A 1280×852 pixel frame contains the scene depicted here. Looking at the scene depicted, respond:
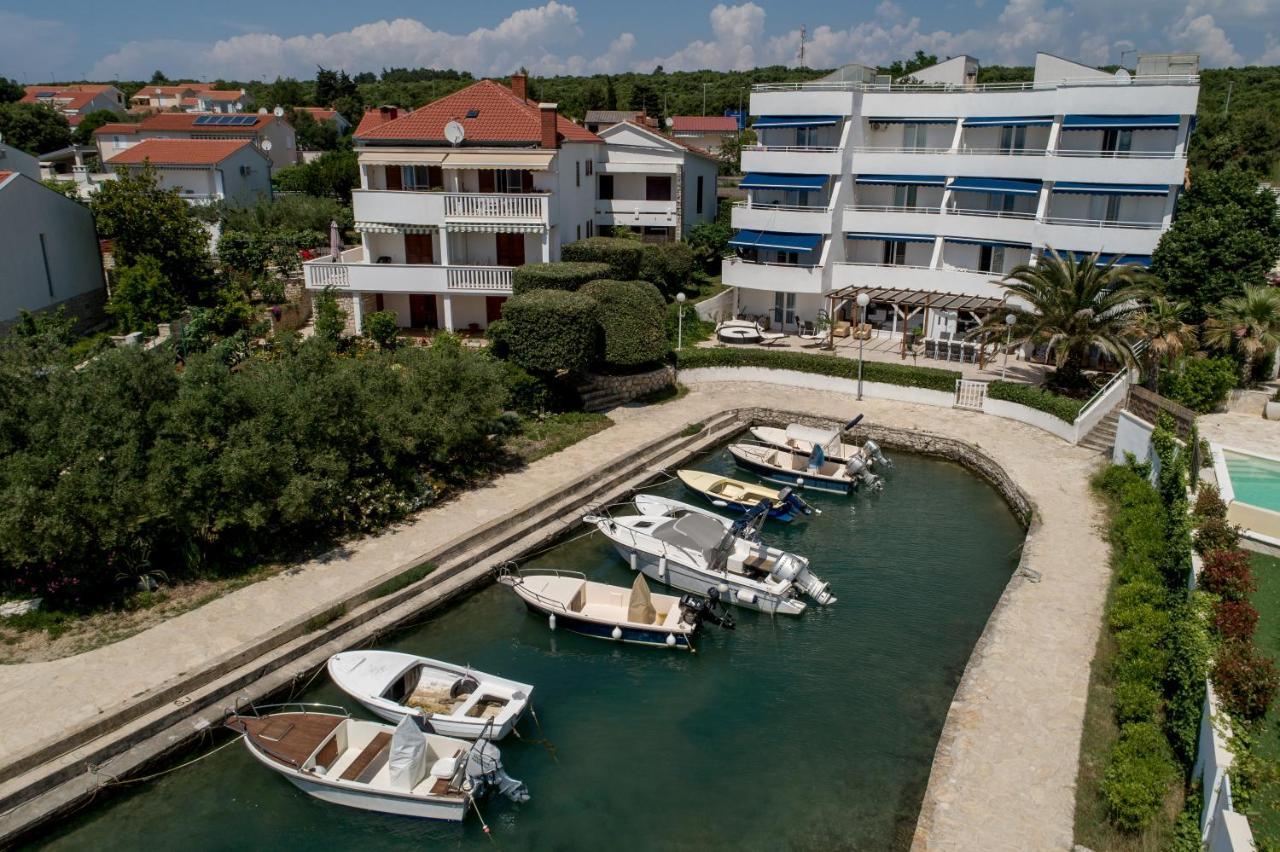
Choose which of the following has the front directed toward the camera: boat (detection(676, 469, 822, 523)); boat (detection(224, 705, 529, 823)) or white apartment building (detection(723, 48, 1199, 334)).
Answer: the white apartment building

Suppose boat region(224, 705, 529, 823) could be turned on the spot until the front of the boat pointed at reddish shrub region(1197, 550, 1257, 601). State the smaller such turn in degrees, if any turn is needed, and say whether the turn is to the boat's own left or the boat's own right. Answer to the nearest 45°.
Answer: approximately 135° to the boat's own right

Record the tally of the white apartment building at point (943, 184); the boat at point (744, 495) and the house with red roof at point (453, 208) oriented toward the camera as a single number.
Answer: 2

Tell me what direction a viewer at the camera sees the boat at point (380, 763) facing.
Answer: facing away from the viewer and to the left of the viewer

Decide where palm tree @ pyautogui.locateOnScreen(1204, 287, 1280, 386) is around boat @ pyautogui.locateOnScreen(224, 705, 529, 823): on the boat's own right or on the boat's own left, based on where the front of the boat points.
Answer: on the boat's own right

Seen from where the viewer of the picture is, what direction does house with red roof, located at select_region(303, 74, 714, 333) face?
facing the viewer

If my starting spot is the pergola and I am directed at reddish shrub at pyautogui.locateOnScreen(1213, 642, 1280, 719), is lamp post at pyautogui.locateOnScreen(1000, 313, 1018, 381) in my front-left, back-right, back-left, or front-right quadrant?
front-left

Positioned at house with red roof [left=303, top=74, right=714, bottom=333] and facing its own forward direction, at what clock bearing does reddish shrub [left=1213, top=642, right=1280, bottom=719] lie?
The reddish shrub is roughly at 11 o'clock from the house with red roof.

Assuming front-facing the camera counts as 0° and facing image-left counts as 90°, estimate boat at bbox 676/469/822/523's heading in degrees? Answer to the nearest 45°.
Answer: approximately 135°

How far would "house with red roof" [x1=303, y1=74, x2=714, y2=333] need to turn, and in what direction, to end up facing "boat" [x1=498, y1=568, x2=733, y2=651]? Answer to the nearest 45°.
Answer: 0° — it already faces it

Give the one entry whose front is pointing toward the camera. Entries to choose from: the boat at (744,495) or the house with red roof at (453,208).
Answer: the house with red roof

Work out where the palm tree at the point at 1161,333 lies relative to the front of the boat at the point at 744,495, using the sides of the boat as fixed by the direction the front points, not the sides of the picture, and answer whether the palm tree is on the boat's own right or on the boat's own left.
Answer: on the boat's own right

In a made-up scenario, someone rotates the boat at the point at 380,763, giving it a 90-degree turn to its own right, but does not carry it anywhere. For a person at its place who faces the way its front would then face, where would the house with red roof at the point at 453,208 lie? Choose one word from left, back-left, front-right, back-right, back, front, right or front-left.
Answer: front-left

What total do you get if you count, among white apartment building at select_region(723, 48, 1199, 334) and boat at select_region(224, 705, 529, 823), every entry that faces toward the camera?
1

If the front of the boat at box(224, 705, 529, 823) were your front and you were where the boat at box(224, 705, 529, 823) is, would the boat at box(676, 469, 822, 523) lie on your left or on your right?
on your right

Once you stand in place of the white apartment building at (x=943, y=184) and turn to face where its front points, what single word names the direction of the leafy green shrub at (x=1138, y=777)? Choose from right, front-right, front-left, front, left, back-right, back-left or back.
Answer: front

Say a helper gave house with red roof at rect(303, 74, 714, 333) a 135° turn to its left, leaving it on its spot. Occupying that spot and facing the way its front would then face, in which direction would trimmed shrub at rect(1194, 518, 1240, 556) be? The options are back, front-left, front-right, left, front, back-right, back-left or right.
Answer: right
